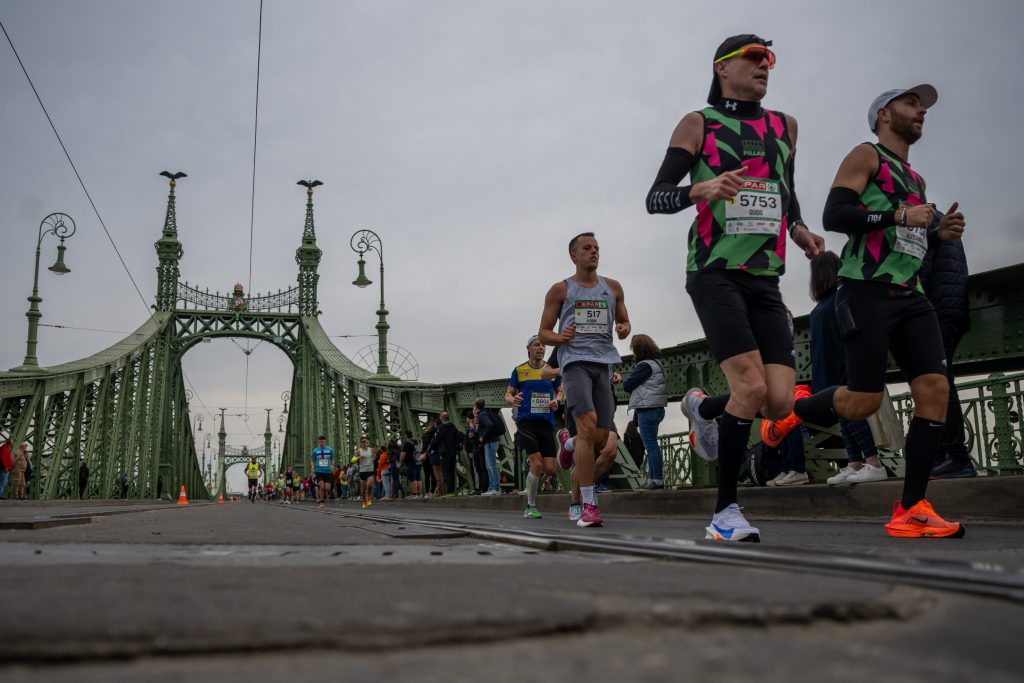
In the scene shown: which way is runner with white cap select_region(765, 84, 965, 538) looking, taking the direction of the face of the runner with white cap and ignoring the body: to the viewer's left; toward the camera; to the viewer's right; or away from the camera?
to the viewer's right

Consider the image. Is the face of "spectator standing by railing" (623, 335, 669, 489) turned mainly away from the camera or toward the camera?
away from the camera

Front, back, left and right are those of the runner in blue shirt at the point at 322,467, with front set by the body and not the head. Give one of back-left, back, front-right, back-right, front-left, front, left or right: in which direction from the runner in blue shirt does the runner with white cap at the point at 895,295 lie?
front

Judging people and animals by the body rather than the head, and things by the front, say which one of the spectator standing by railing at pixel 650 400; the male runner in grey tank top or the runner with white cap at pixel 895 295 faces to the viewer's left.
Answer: the spectator standing by railing

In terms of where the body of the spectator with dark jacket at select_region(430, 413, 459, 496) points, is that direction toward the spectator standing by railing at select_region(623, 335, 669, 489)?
no

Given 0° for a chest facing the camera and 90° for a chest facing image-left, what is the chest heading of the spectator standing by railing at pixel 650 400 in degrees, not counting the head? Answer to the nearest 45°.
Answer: approximately 90°

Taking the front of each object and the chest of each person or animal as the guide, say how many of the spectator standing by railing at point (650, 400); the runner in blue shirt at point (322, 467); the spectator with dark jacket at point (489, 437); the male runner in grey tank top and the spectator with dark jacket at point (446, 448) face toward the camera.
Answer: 2

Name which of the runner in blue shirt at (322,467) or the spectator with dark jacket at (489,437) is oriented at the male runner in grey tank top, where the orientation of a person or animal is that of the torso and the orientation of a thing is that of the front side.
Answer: the runner in blue shirt

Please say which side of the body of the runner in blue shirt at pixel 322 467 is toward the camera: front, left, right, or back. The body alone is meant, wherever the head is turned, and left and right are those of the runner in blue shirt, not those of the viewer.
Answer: front

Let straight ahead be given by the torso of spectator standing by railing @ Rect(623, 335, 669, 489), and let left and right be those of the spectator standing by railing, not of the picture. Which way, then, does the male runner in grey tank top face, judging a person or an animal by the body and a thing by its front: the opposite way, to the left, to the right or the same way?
to the left

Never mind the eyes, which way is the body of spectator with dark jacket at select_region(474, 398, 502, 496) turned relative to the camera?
to the viewer's left

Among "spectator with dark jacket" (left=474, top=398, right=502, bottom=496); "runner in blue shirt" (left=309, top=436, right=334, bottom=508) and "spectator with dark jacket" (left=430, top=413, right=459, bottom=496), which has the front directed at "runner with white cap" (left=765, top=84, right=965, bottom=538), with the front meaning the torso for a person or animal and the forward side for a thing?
the runner in blue shirt

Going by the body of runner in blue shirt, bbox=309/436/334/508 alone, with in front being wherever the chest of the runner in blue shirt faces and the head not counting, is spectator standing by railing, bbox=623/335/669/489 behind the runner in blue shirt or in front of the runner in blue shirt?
in front

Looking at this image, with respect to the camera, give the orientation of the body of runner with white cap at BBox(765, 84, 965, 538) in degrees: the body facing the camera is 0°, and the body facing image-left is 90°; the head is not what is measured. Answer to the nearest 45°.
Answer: approximately 315°

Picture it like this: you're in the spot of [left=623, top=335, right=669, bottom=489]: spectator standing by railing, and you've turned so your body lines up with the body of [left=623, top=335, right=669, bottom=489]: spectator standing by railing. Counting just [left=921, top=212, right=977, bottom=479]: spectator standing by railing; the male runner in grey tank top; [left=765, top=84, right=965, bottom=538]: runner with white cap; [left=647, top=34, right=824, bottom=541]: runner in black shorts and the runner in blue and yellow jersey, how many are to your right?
0
